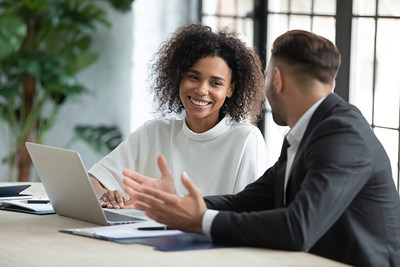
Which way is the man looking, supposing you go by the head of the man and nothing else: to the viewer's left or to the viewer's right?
to the viewer's left

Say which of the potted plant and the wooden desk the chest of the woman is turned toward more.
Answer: the wooden desk

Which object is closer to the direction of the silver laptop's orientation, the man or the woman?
the woman

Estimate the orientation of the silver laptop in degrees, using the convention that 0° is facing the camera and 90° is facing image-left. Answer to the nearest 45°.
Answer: approximately 225°

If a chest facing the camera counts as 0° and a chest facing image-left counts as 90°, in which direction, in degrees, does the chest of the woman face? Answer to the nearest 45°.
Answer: approximately 0°

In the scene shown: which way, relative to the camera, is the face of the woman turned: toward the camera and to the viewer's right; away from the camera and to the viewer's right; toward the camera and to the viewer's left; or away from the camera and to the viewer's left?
toward the camera and to the viewer's right

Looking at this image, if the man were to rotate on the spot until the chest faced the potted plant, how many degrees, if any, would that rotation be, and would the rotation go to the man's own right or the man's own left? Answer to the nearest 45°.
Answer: approximately 45° to the man's own right

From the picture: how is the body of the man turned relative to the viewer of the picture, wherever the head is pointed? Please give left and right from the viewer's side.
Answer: facing to the left of the viewer
